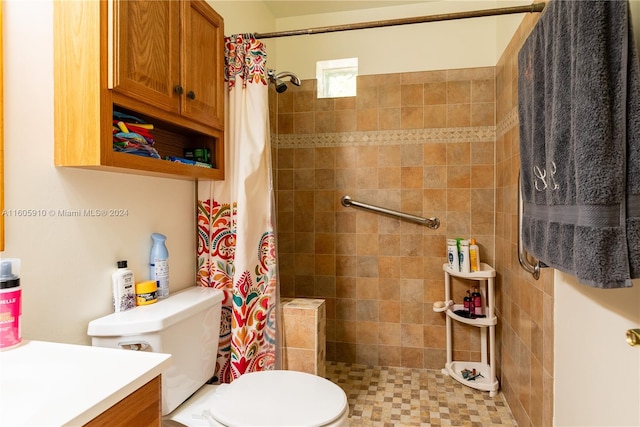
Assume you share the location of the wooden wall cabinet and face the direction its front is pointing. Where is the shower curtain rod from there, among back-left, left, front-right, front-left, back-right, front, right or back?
front-left

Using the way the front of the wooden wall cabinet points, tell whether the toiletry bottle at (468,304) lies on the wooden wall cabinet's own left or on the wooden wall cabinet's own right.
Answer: on the wooden wall cabinet's own left

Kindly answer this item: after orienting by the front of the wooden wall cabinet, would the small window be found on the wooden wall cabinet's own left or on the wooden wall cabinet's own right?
on the wooden wall cabinet's own left

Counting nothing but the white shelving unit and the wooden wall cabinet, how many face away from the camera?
0

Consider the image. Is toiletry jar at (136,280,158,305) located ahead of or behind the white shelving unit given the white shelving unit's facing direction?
ahead

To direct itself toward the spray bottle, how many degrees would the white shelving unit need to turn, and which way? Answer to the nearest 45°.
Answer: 0° — it already faces it

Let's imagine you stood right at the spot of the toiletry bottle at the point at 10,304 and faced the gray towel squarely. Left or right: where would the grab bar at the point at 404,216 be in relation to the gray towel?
left

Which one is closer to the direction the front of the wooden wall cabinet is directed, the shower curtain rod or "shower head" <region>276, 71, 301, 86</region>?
the shower curtain rod

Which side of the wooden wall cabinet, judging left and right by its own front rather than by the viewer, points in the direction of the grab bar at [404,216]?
left

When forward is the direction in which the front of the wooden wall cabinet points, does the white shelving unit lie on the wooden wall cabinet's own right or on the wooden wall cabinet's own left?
on the wooden wall cabinet's own left

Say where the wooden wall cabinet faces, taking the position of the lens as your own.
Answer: facing the viewer and to the right of the viewer

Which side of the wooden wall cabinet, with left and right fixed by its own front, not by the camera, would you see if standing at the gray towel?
front
